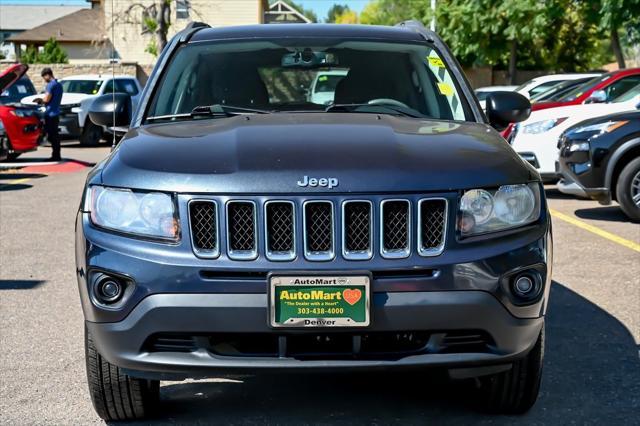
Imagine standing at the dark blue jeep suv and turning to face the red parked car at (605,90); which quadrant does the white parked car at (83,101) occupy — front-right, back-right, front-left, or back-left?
front-left

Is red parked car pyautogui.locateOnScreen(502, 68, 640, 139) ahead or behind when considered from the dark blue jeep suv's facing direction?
behind

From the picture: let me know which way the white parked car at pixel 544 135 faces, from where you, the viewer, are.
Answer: facing the viewer and to the left of the viewer

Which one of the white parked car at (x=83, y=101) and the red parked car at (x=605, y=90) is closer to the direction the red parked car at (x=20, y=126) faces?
the red parked car

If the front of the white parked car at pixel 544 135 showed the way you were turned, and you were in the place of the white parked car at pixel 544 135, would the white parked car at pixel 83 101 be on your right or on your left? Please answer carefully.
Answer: on your right

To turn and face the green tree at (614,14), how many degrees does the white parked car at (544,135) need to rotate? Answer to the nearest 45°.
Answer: approximately 135° to its right

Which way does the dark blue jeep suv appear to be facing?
toward the camera

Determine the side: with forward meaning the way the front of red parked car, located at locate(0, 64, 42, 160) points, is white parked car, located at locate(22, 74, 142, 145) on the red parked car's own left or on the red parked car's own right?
on the red parked car's own left

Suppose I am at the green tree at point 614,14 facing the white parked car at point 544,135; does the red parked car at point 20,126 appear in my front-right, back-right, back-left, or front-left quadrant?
front-right

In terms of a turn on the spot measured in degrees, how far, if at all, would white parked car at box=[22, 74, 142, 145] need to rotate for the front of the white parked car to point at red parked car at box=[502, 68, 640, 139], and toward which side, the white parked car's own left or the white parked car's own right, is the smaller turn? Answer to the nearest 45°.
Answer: approximately 90° to the white parked car's own left

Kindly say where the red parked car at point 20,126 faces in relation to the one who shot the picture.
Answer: facing the viewer and to the right of the viewer

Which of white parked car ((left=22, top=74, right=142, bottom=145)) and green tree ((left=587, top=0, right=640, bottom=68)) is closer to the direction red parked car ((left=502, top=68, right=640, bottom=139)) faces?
the white parked car

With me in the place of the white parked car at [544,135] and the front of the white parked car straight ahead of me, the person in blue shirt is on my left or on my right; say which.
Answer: on my right

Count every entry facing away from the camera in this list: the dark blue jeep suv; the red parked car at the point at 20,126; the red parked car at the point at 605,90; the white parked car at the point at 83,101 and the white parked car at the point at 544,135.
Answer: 0

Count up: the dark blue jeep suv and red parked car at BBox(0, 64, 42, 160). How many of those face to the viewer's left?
0

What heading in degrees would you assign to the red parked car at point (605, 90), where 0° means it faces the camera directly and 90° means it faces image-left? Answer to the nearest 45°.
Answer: approximately 45°

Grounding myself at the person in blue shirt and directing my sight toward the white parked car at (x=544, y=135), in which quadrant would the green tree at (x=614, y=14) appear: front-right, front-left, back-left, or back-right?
front-left
